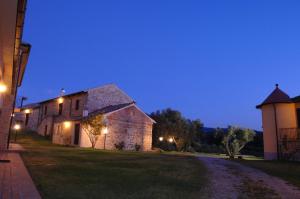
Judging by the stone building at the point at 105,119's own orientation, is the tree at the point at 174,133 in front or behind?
behind

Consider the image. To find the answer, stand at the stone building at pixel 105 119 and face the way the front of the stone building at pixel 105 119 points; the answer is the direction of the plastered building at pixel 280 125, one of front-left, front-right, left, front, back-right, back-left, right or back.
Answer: left

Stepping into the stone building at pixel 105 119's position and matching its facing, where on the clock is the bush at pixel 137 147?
The bush is roughly at 8 o'clock from the stone building.

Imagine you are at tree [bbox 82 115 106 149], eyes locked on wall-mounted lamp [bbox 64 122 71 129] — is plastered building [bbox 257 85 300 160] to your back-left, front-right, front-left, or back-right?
back-right

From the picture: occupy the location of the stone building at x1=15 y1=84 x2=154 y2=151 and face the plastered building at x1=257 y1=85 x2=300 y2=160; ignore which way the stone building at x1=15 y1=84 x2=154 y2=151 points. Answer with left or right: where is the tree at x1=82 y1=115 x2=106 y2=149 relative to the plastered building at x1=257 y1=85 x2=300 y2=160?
right

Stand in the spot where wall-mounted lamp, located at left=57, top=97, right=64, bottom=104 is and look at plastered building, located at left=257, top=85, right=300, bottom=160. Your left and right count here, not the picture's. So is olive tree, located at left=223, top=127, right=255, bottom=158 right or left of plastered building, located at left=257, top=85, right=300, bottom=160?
left

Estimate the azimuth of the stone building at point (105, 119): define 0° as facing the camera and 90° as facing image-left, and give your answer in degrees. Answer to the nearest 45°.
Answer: approximately 45°

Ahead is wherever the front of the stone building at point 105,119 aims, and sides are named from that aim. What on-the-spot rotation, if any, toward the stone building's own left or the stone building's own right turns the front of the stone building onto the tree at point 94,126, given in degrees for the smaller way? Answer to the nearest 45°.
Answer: approximately 45° to the stone building's own left

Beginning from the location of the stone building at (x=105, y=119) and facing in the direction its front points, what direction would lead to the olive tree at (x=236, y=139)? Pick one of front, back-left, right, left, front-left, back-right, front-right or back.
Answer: back-left
